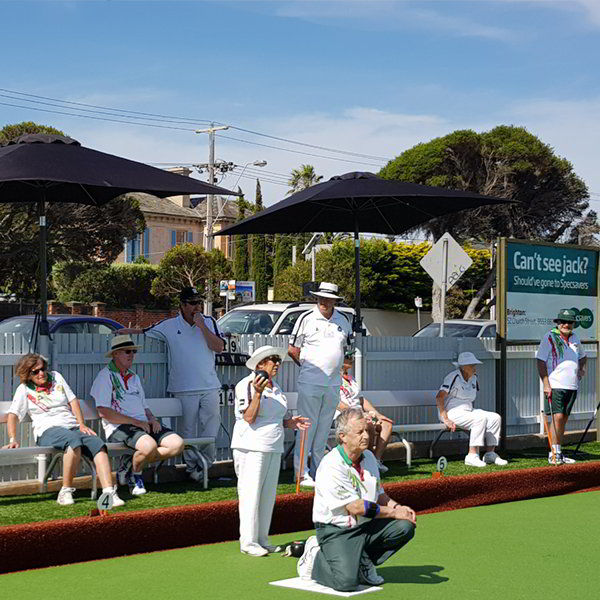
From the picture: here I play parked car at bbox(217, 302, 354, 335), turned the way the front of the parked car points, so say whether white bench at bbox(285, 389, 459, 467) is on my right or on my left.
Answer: on my left

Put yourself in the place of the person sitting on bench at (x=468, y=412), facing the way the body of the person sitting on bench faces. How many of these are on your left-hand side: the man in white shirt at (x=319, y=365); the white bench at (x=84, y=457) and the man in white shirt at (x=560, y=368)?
1

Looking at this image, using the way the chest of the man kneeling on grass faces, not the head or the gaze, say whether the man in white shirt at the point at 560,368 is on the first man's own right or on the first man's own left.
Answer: on the first man's own left

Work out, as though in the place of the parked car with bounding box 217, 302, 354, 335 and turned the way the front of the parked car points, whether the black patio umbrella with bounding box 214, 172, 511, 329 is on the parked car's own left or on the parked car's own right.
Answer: on the parked car's own left

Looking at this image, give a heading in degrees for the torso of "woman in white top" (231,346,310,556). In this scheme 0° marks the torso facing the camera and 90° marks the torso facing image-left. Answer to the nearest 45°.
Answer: approximately 315°

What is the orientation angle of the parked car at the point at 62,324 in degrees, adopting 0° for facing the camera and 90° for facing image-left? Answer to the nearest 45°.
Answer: approximately 45°

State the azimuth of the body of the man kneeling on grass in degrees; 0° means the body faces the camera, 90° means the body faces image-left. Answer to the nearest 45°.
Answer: approximately 315°
